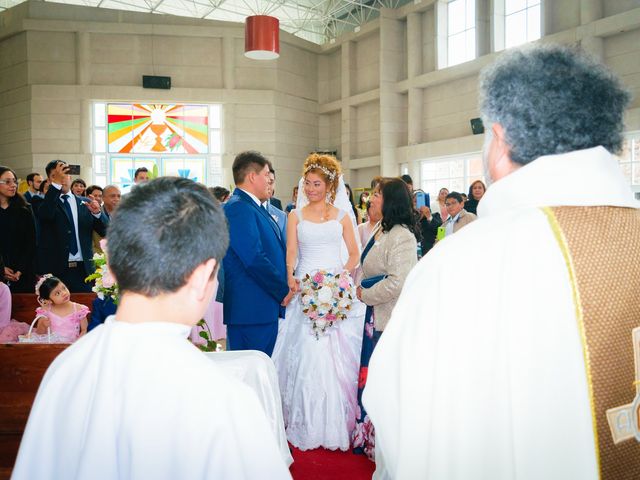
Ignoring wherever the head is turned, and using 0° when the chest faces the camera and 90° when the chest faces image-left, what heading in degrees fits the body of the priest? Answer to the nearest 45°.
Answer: approximately 135°

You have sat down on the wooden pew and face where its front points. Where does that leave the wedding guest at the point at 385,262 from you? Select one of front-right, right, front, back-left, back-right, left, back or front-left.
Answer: left

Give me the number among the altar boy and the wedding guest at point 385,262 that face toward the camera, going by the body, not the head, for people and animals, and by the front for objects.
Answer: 0

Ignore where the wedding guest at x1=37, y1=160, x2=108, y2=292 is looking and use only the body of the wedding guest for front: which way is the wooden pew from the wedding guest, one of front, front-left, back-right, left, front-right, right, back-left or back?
front-right

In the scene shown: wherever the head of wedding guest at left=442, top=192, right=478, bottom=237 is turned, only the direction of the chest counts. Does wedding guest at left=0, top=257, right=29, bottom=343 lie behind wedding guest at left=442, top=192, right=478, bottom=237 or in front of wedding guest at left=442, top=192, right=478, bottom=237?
in front

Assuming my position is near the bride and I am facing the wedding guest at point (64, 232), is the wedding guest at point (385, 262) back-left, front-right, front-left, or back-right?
back-right

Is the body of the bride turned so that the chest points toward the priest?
yes

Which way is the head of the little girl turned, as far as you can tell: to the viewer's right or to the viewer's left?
to the viewer's right

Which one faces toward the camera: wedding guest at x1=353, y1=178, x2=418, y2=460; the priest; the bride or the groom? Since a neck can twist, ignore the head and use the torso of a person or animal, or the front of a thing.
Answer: the bride

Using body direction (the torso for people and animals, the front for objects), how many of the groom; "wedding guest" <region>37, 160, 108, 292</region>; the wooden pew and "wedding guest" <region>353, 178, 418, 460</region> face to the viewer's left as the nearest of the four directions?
1

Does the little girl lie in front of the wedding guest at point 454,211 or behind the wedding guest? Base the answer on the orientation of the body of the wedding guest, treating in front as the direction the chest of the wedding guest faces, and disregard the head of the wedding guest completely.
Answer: in front

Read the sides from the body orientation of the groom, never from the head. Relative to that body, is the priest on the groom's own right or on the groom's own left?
on the groom's own right

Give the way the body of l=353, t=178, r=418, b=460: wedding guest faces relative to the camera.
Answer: to the viewer's left

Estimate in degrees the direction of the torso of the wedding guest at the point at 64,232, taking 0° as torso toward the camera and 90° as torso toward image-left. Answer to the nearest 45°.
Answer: approximately 315°

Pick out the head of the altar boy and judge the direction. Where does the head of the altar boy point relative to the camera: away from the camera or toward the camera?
away from the camera

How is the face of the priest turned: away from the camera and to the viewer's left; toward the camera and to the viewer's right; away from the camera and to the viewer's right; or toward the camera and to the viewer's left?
away from the camera and to the viewer's left

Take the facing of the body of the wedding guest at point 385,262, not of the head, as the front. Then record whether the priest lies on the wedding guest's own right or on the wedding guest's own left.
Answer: on the wedding guest's own left

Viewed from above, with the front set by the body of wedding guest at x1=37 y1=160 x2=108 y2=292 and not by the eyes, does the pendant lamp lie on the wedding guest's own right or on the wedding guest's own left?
on the wedding guest's own left
